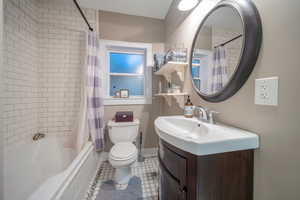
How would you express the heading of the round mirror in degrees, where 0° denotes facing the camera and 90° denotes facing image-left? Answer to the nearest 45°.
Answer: approximately 45°

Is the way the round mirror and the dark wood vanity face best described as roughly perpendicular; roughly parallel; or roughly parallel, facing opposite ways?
roughly parallel

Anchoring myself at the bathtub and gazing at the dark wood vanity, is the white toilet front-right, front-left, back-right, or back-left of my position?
front-left

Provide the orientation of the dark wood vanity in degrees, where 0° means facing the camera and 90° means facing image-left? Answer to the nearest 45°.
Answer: approximately 45°

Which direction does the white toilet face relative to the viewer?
toward the camera

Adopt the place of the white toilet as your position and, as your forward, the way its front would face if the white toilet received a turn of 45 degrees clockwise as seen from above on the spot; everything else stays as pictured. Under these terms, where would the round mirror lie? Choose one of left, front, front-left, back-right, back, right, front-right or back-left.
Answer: left

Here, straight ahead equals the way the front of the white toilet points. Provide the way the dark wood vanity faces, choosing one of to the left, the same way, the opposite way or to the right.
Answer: to the right

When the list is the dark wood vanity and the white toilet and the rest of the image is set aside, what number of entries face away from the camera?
0
